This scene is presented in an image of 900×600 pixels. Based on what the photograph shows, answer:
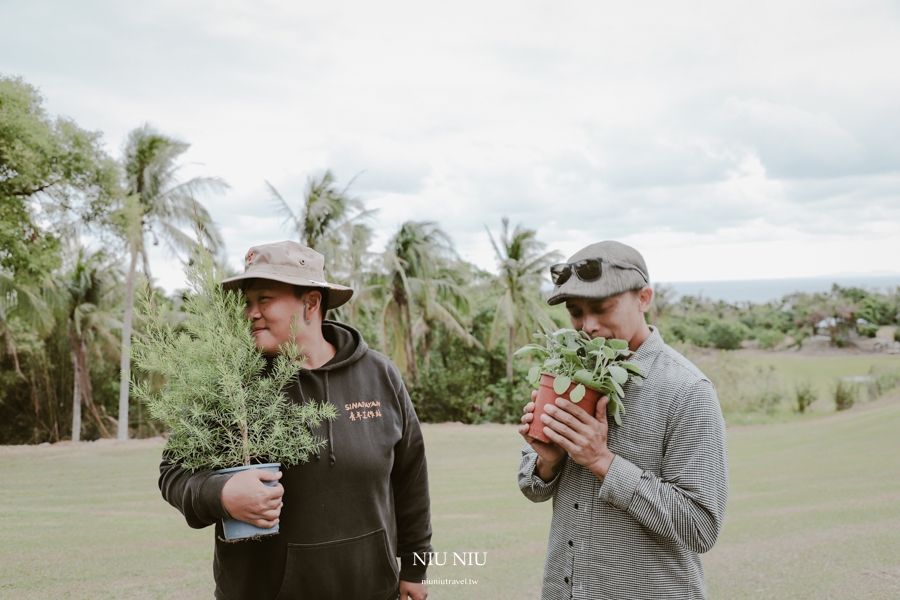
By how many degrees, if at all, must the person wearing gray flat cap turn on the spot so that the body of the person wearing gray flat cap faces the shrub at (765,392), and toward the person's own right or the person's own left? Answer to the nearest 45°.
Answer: approximately 135° to the person's own right

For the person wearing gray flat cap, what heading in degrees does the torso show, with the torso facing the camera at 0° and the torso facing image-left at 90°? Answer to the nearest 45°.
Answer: approximately 45°

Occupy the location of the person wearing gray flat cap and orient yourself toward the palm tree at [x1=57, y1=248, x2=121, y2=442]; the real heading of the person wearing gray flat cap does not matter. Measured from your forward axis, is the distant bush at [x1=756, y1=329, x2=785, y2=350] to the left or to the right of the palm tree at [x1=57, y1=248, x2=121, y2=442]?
right

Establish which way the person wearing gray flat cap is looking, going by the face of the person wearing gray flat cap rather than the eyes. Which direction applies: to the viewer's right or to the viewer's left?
to the viewer's left

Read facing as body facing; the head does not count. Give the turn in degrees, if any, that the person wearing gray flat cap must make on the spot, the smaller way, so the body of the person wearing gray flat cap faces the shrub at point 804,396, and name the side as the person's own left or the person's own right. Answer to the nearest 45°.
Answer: approximately 135° to the person's own right

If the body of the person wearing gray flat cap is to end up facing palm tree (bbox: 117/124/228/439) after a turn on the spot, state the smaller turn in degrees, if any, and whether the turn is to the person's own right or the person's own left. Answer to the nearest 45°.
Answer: approximately 90° to the person's own right

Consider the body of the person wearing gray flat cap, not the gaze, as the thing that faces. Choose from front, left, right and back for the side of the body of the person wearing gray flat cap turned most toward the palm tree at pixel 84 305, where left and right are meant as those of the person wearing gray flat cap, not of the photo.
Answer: right

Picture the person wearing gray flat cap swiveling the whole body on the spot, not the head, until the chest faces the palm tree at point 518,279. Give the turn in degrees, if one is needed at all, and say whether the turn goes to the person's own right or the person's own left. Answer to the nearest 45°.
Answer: approximately 135° to the person's own right

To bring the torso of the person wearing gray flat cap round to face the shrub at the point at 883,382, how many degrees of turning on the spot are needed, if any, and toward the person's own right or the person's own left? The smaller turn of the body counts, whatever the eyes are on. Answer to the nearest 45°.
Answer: approximately 135° to the person's own right

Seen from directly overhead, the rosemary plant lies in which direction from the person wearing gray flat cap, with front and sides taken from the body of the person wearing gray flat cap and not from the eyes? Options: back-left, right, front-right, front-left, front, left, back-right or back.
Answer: front-right

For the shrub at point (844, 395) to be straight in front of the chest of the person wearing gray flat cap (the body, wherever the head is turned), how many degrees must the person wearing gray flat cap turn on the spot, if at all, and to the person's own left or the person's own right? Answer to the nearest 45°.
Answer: approximately 135° to the person's own right

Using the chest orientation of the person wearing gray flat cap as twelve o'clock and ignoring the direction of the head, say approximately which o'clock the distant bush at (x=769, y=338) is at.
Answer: The distant bush is roughly at 5 o'clock from the person wearing gray flat cap.

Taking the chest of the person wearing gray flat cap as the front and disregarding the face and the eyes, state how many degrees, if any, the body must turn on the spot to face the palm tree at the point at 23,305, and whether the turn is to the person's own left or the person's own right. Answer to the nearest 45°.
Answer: approximately 90° to the person's own right

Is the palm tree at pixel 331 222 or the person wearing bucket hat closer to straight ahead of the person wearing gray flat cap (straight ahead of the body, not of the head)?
the person wearing bucket hat

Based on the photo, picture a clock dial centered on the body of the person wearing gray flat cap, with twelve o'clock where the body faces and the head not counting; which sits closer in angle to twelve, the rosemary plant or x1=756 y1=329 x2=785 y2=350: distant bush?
the rosemary plant
